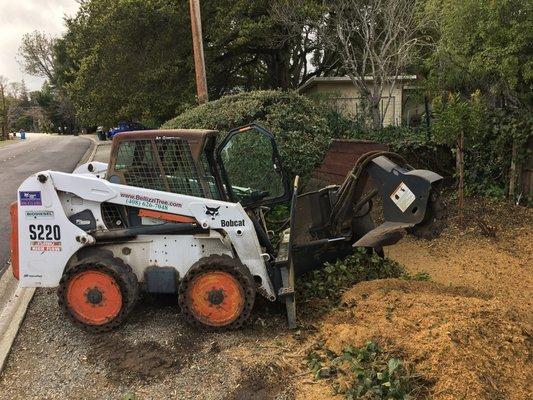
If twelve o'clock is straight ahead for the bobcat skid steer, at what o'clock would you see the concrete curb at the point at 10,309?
The concrete curb is roughly at 7 o'clock from the bobcat skid steer.

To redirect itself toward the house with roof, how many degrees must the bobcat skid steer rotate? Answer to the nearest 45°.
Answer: approximately 45° to its left

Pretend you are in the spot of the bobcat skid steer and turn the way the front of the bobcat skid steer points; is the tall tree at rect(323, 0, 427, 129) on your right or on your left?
on your left

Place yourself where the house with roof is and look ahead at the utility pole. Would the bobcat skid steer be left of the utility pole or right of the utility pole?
left

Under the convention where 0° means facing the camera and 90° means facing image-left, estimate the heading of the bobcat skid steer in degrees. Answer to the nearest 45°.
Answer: approximately 270°

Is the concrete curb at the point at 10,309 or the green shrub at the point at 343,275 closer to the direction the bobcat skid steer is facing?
the green shrub

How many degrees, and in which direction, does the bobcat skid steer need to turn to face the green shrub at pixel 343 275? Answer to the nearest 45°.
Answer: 0° — it already faces it

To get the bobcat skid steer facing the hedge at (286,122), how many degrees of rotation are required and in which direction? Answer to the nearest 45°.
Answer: approximately 45° to its left
